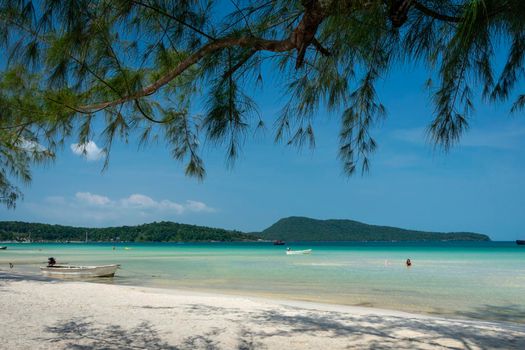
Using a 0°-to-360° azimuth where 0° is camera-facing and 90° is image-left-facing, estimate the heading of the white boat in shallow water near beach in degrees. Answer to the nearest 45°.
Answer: approximately 270°
